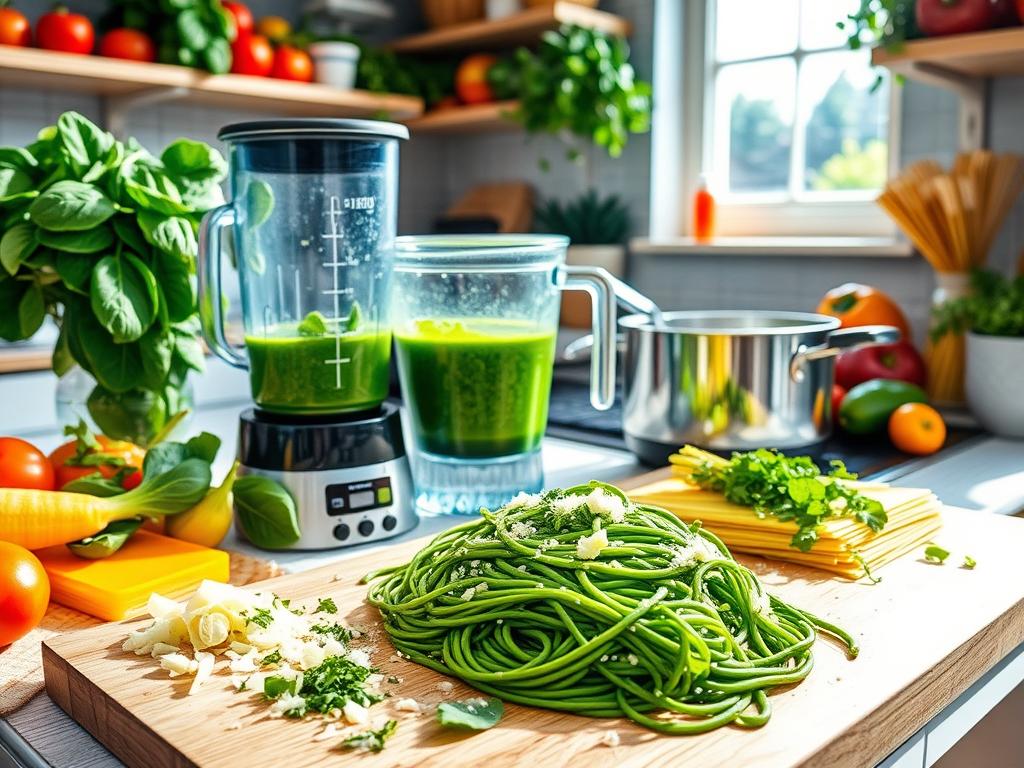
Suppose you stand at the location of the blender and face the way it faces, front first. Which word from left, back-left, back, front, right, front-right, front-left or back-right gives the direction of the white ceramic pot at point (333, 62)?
back-left

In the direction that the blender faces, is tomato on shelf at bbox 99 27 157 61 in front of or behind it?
behind

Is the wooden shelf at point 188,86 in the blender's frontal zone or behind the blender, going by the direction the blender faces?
behind

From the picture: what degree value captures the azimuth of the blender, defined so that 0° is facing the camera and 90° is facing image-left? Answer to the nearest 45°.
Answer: approximately 315°
